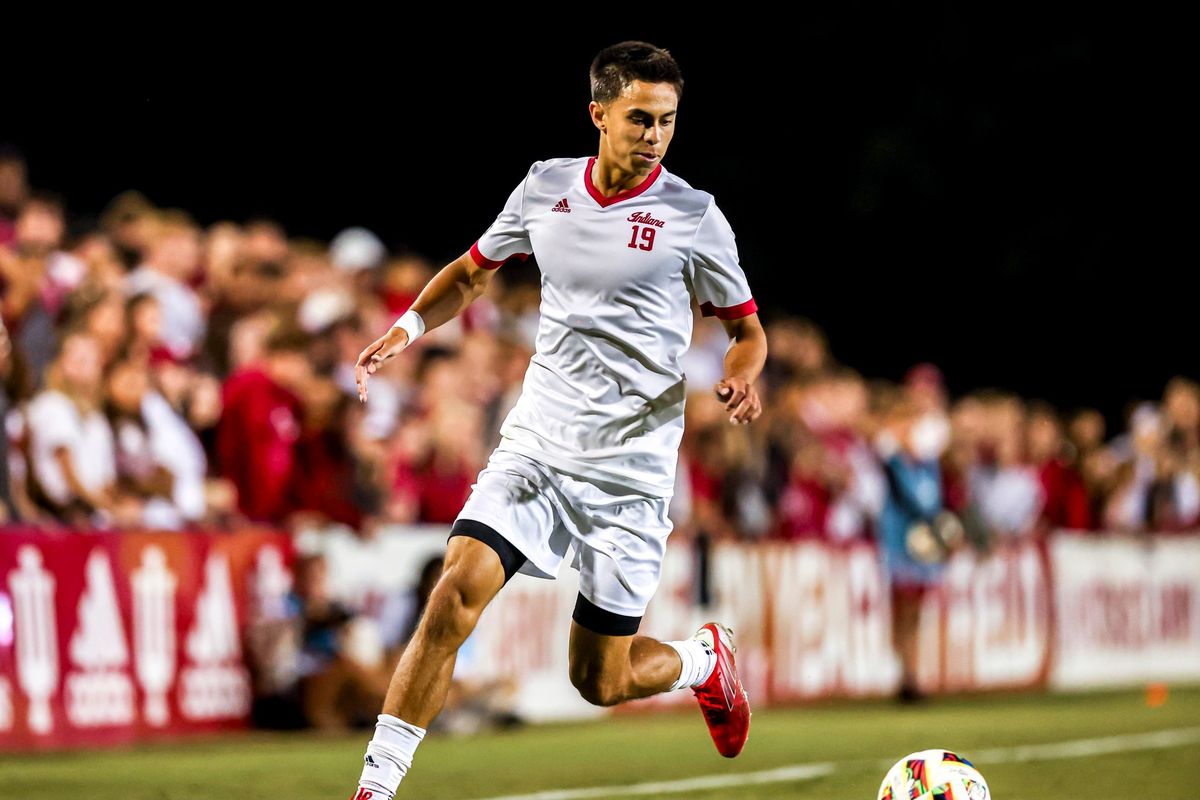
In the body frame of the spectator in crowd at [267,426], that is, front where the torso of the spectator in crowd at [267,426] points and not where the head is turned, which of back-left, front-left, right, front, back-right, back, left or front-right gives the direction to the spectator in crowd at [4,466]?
right

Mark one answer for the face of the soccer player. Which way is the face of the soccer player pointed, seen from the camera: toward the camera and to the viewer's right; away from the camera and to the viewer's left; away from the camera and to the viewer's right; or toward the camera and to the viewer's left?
toward the camera and to the viewer's right

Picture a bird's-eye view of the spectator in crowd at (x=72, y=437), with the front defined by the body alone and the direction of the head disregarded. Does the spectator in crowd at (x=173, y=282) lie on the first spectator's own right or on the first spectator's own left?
on the first spectator's own left

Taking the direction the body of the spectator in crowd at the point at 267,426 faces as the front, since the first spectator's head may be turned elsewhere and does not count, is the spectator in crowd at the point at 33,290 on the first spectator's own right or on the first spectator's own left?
on the first spectator's own right

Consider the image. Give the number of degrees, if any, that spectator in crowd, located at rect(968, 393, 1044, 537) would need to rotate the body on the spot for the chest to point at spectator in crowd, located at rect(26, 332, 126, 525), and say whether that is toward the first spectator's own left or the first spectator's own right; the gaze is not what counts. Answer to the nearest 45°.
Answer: approximately 45° to the first spectator's own right

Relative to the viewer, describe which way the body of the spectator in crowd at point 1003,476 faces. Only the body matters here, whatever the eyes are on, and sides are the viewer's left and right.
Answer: facing the viewer

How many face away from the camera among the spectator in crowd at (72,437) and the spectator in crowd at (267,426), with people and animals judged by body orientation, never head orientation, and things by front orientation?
0

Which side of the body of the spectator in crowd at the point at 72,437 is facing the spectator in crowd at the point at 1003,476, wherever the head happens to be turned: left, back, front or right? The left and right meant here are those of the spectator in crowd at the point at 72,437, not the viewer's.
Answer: left

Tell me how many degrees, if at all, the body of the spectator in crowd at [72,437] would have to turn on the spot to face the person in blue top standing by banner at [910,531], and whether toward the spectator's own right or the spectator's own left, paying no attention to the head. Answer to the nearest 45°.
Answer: approximately 90° to the spectator's own left

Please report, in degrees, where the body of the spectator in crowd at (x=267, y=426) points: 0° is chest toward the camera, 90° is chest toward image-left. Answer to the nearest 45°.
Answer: approximately 315°

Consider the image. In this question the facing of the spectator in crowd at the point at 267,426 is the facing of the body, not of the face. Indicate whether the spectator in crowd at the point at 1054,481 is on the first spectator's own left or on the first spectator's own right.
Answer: on the first spectator's own left

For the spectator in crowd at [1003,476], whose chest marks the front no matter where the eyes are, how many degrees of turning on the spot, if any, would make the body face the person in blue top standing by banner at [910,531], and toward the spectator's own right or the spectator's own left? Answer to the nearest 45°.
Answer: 0° — they already face them
